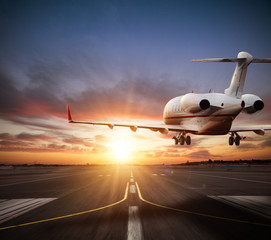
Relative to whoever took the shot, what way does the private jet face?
facing away from the viewer and to the left of the viewer
